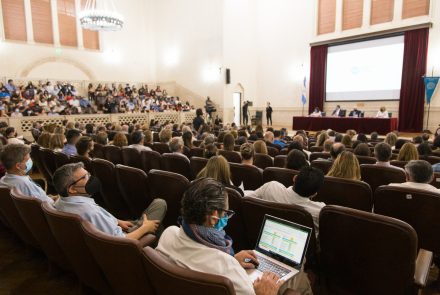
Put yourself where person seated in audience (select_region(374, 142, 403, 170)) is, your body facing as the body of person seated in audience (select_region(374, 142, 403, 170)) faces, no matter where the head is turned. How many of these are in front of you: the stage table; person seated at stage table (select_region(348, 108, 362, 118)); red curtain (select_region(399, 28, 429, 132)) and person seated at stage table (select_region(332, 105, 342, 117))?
4

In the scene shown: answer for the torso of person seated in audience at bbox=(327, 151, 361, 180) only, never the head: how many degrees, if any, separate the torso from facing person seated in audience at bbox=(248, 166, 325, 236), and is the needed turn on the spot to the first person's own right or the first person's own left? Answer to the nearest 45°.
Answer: approximately 180°

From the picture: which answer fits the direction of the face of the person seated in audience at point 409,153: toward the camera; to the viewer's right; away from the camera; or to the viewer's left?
away from the camera

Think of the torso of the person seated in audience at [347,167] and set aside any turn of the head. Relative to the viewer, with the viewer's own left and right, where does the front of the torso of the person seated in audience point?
facing away from the viewer

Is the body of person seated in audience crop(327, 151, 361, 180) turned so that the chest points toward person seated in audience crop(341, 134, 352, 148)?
yes

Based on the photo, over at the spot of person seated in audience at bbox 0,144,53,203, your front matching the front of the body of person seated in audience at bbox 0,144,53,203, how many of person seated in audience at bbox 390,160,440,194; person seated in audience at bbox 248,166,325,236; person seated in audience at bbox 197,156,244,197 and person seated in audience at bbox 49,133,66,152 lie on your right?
3

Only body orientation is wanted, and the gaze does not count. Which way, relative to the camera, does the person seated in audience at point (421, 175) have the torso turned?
away from the camera

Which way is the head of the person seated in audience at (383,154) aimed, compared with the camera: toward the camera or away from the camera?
away from the camera

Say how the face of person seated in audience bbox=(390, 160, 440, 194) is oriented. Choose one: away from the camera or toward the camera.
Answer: away from the camera

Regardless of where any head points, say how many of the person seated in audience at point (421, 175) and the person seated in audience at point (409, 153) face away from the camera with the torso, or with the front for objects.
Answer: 2

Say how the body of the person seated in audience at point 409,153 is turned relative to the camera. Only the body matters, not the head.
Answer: away from the camera

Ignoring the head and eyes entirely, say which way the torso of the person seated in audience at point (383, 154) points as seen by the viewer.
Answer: away from the camera

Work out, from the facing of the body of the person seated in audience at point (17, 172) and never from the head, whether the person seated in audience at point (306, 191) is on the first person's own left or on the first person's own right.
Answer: on the first person's own right

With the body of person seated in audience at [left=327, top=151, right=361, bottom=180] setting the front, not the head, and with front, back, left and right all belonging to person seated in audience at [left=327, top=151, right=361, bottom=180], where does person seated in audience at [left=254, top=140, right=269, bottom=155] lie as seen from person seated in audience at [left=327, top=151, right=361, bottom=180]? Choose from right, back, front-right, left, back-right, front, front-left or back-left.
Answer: front-left
